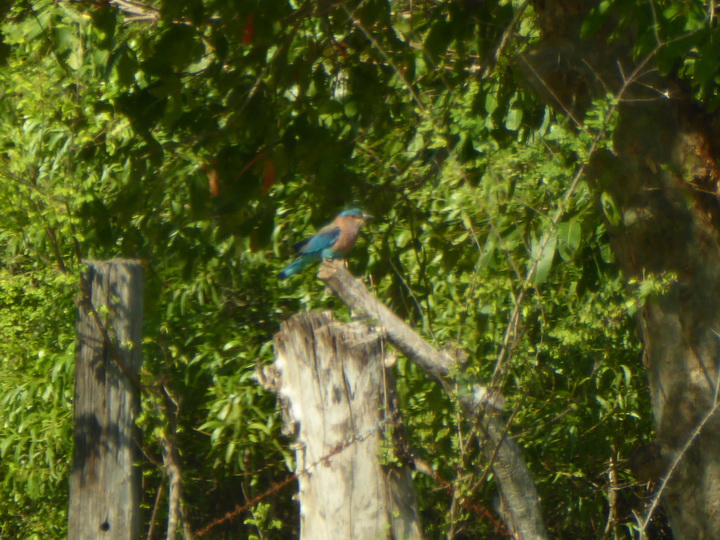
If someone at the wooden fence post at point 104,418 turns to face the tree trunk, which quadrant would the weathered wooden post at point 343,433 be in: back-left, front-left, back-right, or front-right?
front-right

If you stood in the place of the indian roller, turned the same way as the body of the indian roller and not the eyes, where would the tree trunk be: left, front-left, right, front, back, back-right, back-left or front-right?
front-right

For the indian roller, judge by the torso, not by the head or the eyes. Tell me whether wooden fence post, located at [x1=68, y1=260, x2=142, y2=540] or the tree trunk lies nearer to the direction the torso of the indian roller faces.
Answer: the tree trunk

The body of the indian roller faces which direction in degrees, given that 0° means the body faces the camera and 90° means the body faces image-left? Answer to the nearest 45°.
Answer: approximately 270°

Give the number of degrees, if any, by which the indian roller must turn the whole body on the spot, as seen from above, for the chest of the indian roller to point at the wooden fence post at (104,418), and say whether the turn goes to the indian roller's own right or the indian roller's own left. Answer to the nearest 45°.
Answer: approximately 135° to the indian roller's own right
